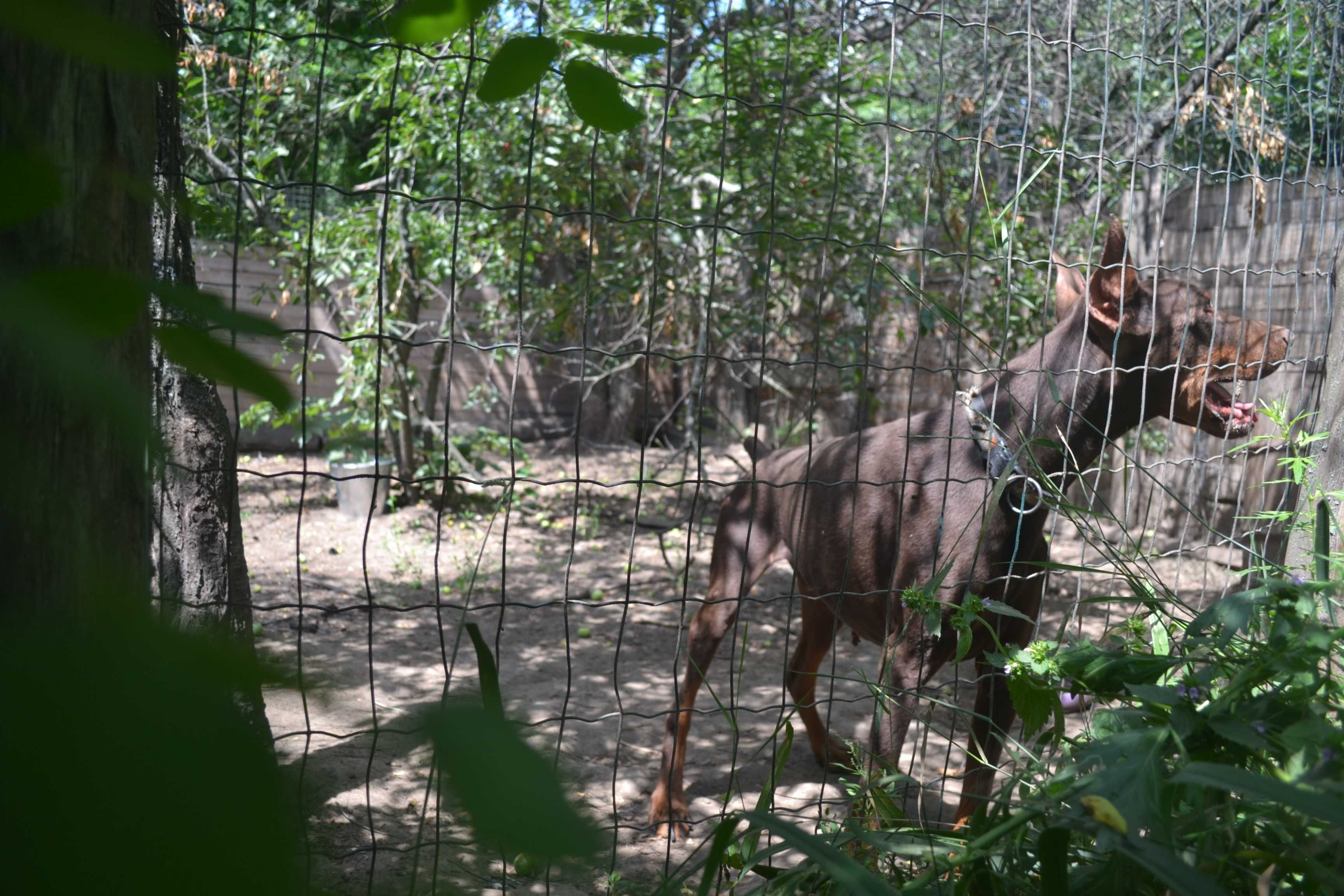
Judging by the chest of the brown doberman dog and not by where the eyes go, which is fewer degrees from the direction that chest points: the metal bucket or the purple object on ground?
the purple object on ground

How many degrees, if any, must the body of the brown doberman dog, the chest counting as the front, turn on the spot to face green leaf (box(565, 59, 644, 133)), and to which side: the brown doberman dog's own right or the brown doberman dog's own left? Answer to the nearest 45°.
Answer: approximately 90° to the brown doberman dog's own right

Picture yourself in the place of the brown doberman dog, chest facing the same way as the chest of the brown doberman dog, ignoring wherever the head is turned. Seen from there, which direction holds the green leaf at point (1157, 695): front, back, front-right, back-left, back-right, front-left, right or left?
right

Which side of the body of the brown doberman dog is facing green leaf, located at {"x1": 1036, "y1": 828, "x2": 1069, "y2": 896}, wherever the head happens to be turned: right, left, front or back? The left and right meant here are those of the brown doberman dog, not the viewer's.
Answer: right

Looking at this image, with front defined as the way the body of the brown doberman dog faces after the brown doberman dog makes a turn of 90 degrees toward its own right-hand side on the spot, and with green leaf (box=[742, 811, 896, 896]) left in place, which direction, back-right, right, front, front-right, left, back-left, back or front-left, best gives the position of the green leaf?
front

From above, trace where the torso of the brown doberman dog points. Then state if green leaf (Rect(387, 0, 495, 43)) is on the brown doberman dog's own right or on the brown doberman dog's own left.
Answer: on the brown doberman dog's own right

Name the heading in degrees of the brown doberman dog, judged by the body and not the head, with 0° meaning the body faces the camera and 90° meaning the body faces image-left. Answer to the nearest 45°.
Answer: approximately 270°

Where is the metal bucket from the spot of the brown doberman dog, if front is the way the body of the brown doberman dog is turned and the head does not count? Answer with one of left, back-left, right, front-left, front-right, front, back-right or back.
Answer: back-left

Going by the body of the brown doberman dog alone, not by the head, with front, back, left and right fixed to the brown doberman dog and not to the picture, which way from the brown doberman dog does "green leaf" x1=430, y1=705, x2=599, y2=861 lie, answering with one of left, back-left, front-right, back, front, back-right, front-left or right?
right

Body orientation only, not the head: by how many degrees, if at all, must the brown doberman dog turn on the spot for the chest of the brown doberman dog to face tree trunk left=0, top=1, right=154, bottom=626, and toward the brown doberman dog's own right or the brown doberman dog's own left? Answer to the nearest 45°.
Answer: approximately 90° to the brown doberman dog's own right

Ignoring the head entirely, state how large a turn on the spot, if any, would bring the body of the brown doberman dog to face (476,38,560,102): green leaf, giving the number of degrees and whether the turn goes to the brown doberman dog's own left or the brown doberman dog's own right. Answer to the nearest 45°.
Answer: approximately 90° to the brown doberman dog's own right

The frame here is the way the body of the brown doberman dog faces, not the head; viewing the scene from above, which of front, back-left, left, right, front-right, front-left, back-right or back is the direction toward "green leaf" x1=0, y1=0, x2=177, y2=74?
right
